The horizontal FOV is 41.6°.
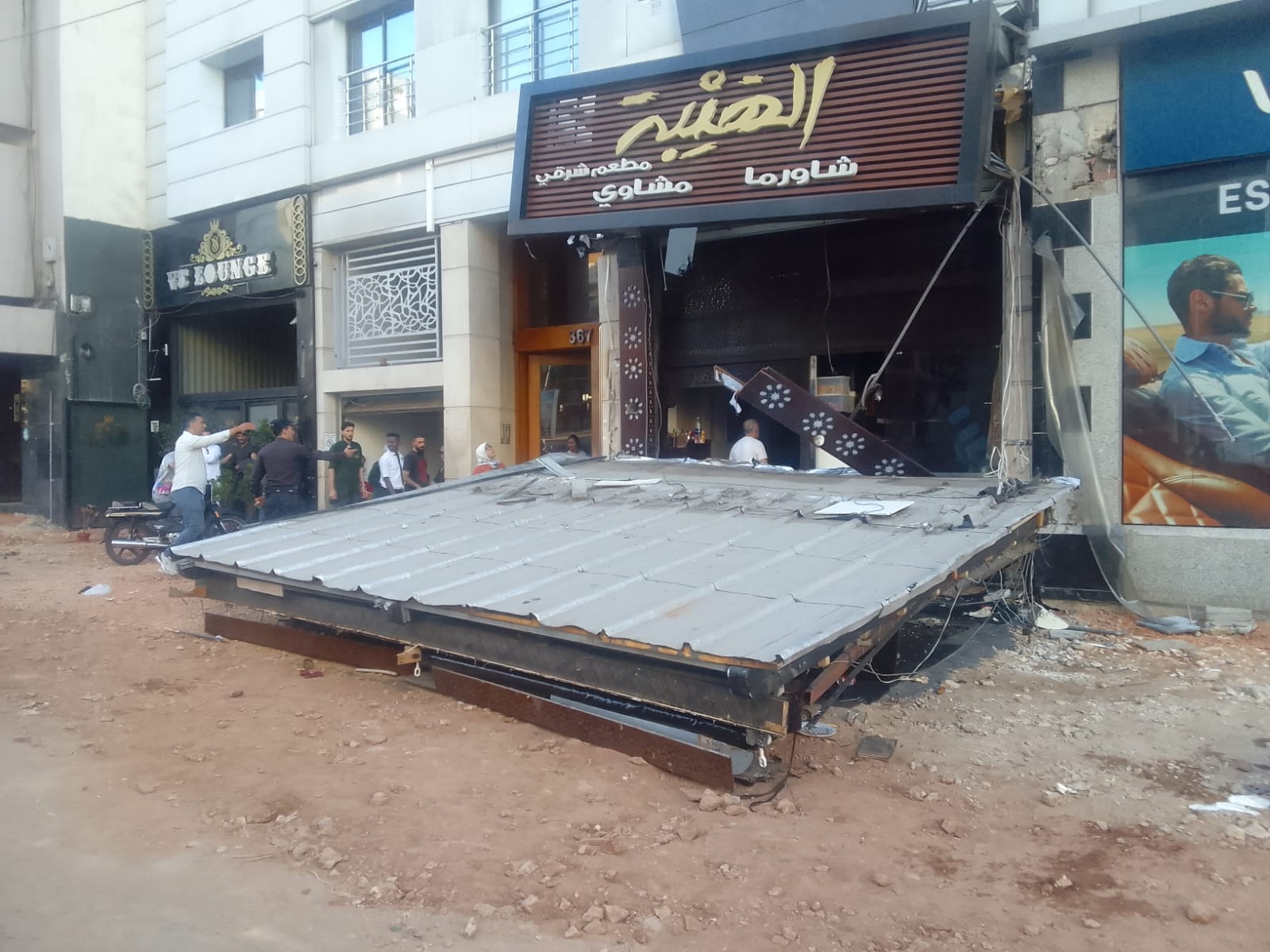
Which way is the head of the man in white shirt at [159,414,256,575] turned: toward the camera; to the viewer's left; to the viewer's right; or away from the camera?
to the viewer's right

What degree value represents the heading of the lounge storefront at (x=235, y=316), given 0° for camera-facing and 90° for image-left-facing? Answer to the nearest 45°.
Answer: approximately 45°

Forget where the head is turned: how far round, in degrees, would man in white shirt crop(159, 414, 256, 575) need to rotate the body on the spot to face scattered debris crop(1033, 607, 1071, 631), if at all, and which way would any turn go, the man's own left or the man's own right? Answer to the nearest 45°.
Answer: approximately 45° to the man's own right

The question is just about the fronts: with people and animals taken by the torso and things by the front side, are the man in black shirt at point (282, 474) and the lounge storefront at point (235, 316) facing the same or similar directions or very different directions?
very different directions

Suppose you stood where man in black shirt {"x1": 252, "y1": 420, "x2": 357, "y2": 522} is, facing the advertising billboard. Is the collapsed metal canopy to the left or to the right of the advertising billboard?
right

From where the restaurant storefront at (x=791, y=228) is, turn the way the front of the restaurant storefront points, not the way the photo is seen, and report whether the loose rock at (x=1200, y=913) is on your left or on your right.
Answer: on your left

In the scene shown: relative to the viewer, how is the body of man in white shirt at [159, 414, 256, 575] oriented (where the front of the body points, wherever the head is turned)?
to the viewer's right
